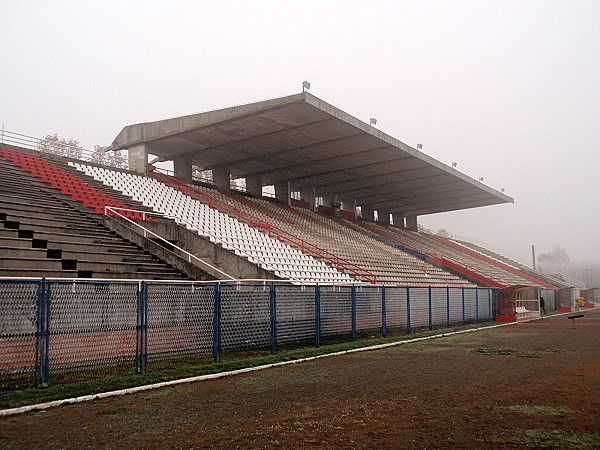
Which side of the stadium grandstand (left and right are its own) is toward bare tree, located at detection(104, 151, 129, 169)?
back

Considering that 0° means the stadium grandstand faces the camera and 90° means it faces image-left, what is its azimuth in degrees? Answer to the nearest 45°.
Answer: approximately 315°

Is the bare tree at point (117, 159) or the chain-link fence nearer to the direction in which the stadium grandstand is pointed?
the chain-link fence
